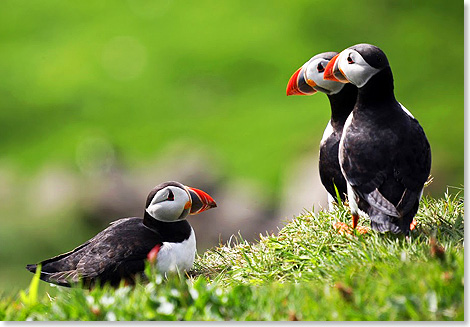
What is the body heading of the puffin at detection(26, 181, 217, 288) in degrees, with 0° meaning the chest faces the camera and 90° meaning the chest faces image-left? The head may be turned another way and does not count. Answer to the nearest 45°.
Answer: approximately 270°

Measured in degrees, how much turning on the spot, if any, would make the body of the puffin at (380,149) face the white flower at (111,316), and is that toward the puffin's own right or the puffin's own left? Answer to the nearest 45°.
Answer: approximately 90° to the puffin's own left

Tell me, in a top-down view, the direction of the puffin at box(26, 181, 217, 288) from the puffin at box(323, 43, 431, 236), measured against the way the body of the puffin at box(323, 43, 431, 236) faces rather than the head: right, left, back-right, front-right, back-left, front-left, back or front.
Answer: front-left

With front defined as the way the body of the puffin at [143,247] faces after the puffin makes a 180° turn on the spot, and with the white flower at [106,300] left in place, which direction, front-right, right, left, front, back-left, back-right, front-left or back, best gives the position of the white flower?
left

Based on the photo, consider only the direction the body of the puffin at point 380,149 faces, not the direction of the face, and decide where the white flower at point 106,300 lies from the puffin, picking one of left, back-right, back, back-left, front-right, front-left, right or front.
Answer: left

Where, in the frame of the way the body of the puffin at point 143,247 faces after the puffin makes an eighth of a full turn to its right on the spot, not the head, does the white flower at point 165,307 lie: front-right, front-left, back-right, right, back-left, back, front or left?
front-right

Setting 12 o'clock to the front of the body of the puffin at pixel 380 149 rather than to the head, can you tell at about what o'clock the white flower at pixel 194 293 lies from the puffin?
The white flower is roughly at 9 o'clock from the puffin.

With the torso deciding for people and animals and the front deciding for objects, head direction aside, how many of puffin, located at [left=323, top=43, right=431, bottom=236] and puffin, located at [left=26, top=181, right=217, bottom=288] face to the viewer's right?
1

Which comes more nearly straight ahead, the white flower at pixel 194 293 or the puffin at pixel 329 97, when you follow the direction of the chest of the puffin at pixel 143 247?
the puffin

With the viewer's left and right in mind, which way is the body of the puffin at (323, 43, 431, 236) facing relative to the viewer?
facing away from the viewer and to the left of the viewer

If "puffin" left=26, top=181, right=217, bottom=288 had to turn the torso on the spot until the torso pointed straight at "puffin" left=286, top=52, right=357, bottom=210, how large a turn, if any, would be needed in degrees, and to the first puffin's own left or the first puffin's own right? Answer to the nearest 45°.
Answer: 0° — it already faces it

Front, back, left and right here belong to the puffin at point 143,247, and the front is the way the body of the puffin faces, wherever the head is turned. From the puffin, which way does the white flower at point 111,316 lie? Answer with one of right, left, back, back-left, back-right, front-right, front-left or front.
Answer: right
